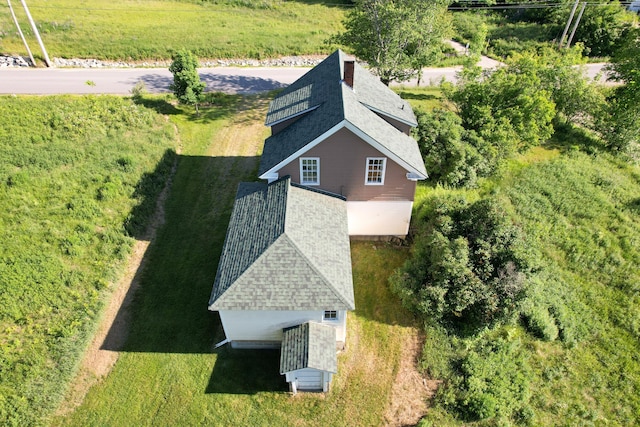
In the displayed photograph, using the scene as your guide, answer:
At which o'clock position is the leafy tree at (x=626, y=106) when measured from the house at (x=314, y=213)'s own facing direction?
The leafy tree is roughly at 2 o'clock from the house.

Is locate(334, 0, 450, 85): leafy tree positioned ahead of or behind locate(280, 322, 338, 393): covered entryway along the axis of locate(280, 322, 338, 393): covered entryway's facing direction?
behind

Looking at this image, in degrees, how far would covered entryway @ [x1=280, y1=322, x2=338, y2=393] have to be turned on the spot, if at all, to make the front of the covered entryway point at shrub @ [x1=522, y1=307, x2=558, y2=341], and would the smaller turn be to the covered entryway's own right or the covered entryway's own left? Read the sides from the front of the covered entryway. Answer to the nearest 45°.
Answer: approximately 90° to the covered entryway's own left

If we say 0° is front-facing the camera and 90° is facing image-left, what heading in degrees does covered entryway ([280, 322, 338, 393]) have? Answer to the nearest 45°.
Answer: approximately 0°

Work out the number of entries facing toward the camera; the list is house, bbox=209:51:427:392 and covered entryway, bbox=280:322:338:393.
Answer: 1

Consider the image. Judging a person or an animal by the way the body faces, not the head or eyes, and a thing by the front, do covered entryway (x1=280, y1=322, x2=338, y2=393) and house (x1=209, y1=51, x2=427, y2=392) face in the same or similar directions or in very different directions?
very different directions

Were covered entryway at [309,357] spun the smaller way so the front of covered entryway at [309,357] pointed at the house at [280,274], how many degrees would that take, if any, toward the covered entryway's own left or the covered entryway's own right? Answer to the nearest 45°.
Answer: approximately 135° to the covered entryway's own right

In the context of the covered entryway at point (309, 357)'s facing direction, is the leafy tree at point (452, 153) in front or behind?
behind

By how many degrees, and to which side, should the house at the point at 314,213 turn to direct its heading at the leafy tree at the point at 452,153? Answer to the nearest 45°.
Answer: approximately 45° to its right

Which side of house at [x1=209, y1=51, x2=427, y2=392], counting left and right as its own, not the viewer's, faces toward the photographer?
back
